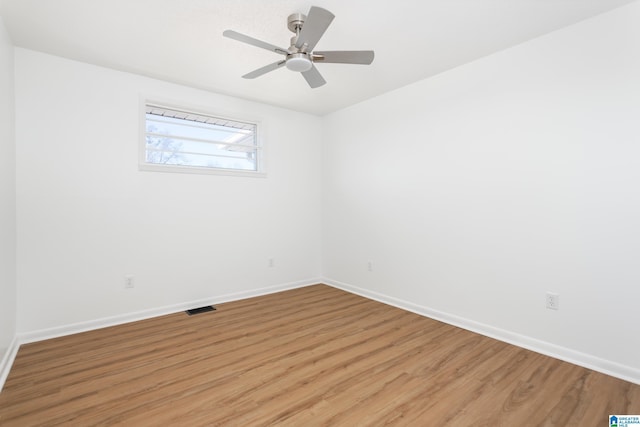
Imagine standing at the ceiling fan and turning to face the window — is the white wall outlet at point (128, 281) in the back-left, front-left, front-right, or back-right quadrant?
front-left

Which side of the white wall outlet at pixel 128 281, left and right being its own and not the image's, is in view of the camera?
front

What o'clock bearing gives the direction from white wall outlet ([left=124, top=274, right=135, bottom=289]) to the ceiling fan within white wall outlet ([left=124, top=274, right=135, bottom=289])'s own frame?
The ceiling fan is roughly at 11 o'clock from the white wall outlet.
